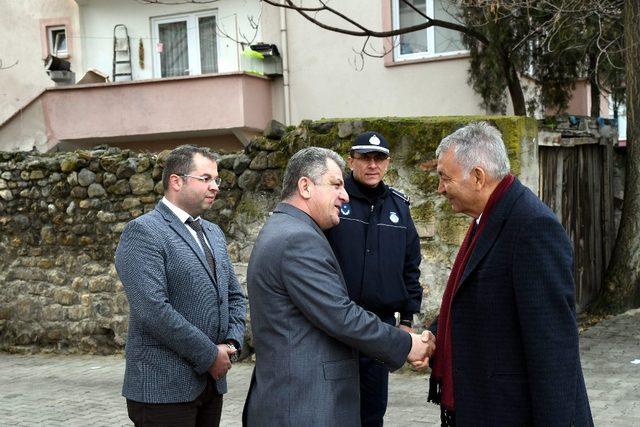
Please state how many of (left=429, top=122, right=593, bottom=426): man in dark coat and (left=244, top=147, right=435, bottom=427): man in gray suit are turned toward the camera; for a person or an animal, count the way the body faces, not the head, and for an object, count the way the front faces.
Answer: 0

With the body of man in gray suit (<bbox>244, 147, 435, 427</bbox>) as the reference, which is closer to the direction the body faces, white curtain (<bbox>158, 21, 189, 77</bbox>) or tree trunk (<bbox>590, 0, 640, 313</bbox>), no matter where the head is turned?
the tree trunk

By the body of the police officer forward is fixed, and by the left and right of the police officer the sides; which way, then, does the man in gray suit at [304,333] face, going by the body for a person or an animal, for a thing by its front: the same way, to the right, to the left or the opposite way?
to the left

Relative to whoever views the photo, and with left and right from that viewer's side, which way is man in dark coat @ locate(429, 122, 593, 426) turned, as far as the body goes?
facing to the left of the viewer

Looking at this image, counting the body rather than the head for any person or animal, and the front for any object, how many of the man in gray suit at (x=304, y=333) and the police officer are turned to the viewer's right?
1

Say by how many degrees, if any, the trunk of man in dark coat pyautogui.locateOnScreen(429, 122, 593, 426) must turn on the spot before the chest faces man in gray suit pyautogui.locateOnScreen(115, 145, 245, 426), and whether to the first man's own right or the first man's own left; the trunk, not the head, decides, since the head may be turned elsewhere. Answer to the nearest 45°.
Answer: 0° — they already face them

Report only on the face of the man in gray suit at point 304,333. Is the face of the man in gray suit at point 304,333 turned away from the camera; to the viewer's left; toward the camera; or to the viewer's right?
to the viewer's right

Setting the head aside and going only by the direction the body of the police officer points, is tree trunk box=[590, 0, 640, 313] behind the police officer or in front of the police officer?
behind

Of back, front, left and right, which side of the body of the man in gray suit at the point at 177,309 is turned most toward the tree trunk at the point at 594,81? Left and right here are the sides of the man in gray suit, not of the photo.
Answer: left

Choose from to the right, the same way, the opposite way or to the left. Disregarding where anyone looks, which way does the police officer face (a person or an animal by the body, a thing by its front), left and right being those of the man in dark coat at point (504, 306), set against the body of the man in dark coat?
to the left

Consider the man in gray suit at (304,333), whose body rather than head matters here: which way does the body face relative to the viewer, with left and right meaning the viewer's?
facing to the right of the viewer

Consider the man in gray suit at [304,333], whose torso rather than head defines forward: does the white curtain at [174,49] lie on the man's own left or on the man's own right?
on the man's own left

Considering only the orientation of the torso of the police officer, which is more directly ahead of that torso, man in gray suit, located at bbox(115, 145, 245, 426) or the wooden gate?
the man in gray suit

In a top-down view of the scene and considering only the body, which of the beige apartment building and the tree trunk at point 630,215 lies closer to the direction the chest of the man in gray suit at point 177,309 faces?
the tree trunk

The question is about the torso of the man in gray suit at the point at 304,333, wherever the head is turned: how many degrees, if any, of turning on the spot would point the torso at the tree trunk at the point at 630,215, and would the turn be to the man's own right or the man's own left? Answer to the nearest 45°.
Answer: approximately 45° to the man's own left

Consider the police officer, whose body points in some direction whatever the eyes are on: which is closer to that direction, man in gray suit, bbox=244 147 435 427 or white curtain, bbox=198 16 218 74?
the man in gray suit

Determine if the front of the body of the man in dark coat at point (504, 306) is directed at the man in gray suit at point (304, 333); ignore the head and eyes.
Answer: yes

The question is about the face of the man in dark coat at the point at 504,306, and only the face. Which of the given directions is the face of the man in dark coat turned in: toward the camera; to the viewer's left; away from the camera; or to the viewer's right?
to the viewer's left
